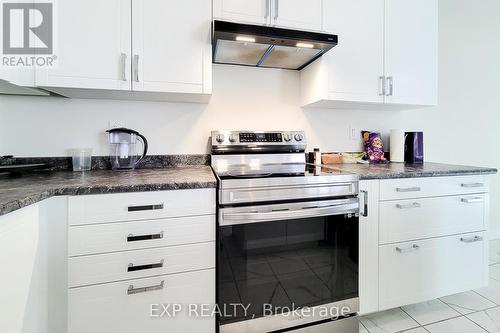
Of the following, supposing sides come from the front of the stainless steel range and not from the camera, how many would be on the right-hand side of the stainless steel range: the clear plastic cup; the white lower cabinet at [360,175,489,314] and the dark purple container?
1

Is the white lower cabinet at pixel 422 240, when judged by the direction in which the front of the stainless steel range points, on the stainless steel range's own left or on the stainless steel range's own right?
on the stainless steel range's own left

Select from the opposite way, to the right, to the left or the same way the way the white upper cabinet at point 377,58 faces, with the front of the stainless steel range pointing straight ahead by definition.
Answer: the same way

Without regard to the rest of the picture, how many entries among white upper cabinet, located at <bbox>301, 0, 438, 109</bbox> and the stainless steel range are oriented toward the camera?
2

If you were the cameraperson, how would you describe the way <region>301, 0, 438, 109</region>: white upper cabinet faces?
facing the viewer

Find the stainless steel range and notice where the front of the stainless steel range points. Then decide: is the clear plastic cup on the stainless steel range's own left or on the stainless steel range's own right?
on the stainless steel range's own right

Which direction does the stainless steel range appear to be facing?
toward the camera
